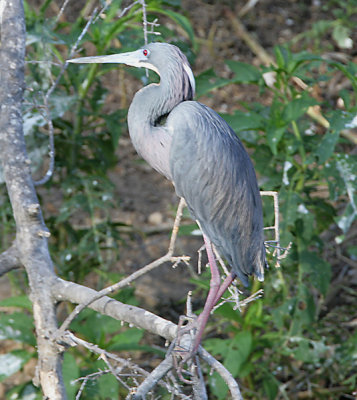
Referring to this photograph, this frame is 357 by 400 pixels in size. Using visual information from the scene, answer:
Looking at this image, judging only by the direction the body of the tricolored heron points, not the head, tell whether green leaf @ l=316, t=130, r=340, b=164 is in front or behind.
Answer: behind

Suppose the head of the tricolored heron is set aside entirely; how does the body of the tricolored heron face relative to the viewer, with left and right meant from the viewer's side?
facing to the left of the viewer
